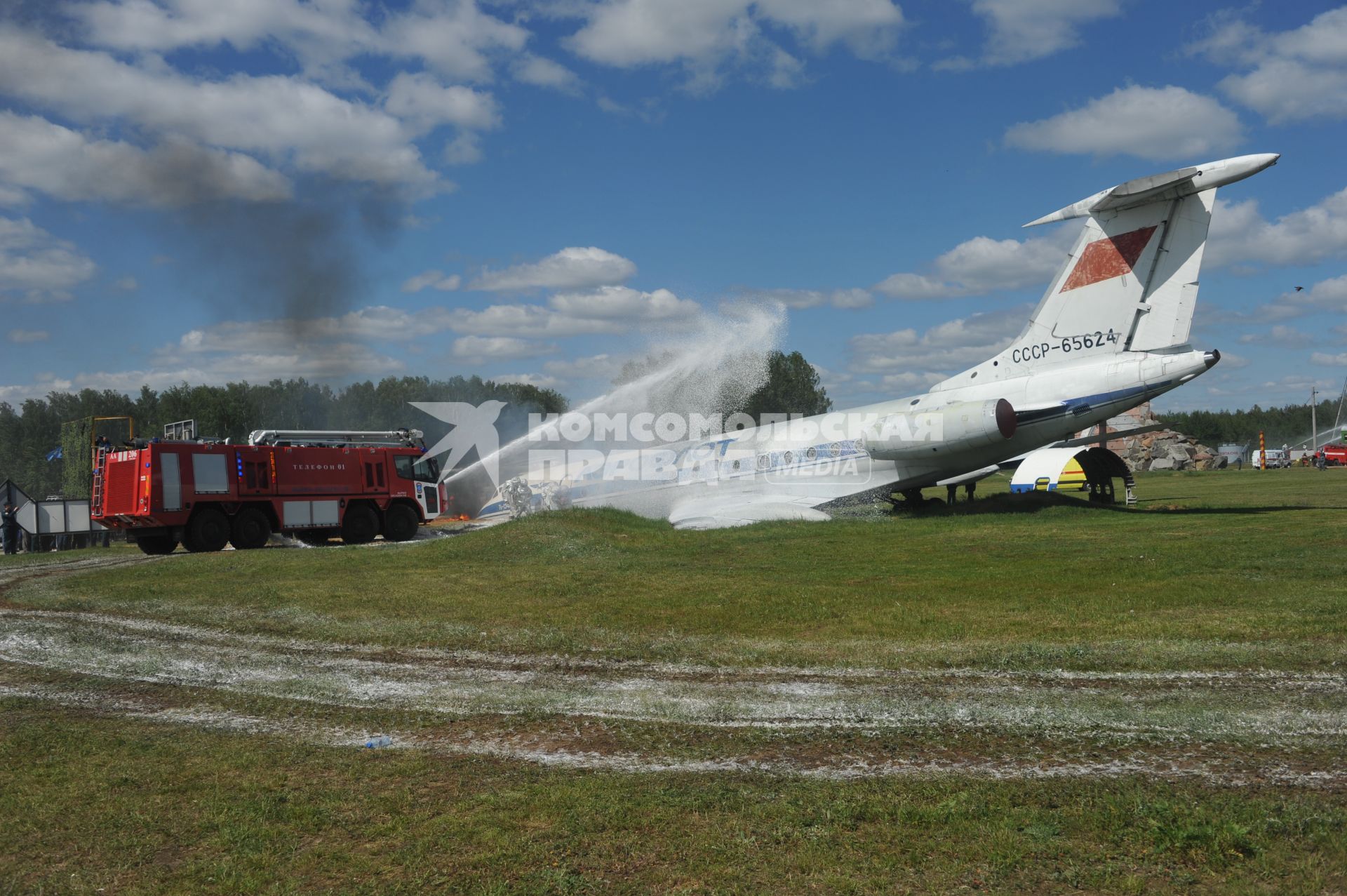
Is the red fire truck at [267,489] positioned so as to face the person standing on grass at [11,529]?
no

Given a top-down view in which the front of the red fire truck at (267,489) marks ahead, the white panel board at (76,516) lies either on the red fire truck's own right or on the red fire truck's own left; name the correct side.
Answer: on the red fire truck's own left

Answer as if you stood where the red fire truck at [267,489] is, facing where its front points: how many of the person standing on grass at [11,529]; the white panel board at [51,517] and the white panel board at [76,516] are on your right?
0

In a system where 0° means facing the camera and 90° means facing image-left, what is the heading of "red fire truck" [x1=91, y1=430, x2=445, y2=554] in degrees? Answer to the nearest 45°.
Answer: approximately 225°

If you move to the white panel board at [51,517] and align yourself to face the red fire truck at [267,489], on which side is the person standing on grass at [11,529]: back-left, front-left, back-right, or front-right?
back-right

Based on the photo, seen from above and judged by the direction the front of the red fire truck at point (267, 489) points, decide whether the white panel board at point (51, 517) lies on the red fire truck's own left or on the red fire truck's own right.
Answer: on the red fire truck's own left
